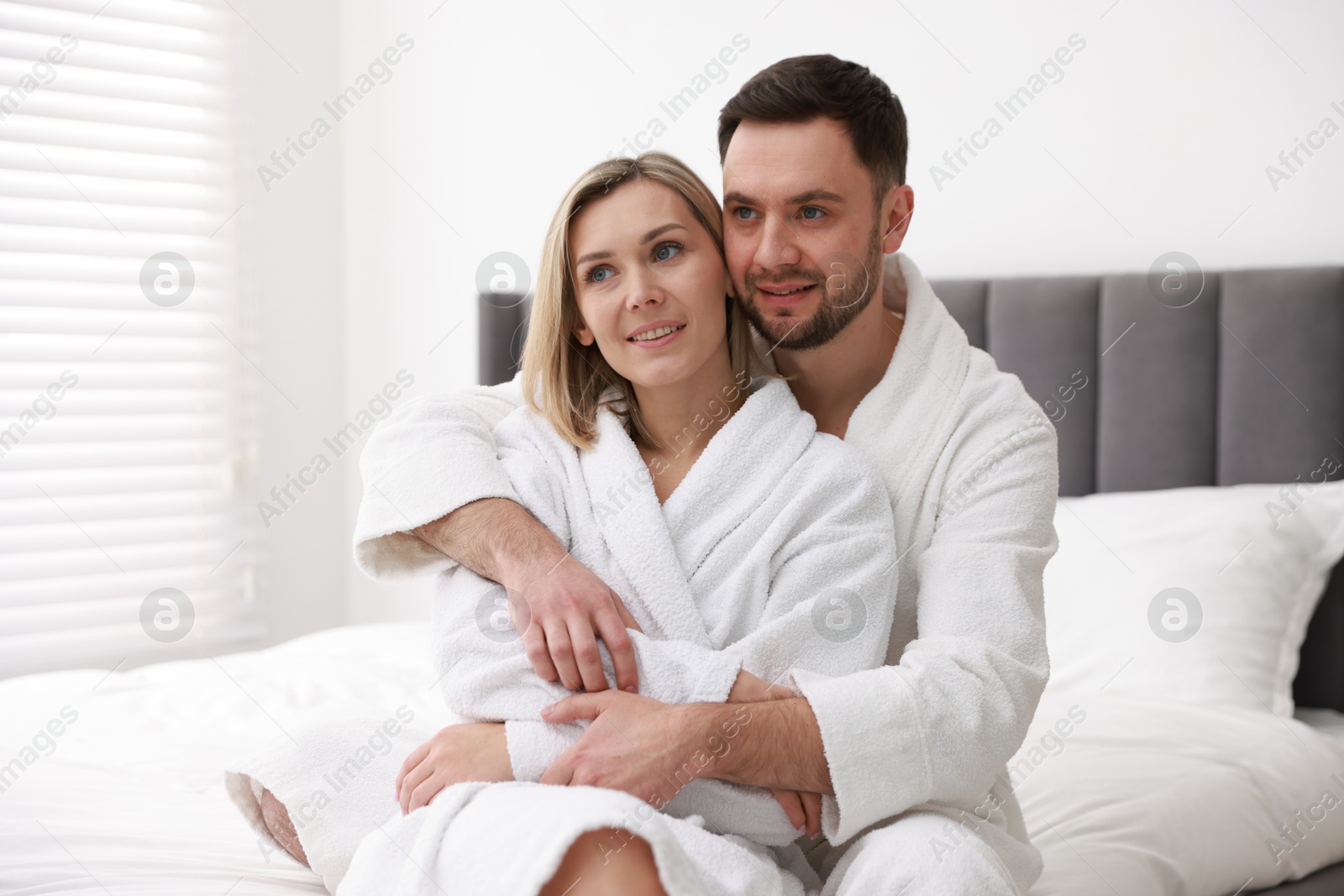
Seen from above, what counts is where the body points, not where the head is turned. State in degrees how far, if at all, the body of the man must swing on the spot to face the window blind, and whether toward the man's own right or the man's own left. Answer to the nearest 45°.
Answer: approximately 90° to the man's own right

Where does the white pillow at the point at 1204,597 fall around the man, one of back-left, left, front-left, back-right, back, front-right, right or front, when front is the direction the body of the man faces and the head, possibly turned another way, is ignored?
back

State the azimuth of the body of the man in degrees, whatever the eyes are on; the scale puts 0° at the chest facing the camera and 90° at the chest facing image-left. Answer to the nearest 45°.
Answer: approximately 45°
